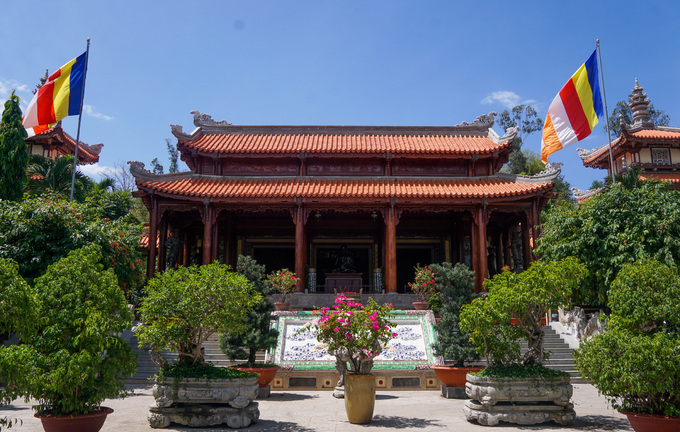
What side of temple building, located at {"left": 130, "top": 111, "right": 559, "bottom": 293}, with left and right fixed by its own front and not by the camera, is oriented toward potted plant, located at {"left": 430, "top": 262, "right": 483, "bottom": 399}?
front

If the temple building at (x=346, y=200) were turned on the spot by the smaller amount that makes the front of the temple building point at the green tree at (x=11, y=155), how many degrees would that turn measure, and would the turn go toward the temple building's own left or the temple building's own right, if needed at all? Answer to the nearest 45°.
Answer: approximately 45° to the temple building's own right

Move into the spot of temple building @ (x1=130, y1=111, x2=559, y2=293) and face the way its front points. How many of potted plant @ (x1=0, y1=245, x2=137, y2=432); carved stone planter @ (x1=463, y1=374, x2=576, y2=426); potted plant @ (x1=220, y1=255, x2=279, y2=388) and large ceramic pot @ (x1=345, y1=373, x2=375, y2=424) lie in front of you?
4

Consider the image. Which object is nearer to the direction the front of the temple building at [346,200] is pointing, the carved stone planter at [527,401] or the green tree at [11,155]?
the carved stone planter

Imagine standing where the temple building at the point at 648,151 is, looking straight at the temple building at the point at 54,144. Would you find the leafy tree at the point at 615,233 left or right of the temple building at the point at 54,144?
left

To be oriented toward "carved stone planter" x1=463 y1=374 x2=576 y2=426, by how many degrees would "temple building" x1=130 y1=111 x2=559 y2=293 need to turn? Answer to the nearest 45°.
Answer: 0° — it already faces it

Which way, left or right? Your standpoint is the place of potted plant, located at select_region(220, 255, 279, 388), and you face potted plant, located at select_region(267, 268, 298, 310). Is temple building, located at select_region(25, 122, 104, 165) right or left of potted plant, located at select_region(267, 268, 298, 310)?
left

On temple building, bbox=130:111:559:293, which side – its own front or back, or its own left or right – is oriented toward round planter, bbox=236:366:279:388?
front

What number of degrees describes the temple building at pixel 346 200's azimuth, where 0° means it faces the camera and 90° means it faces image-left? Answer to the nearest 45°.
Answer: approximately 0°

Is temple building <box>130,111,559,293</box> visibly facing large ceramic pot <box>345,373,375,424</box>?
yes

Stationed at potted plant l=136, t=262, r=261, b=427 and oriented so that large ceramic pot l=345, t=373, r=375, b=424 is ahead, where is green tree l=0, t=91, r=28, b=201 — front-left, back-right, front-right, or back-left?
back-left
